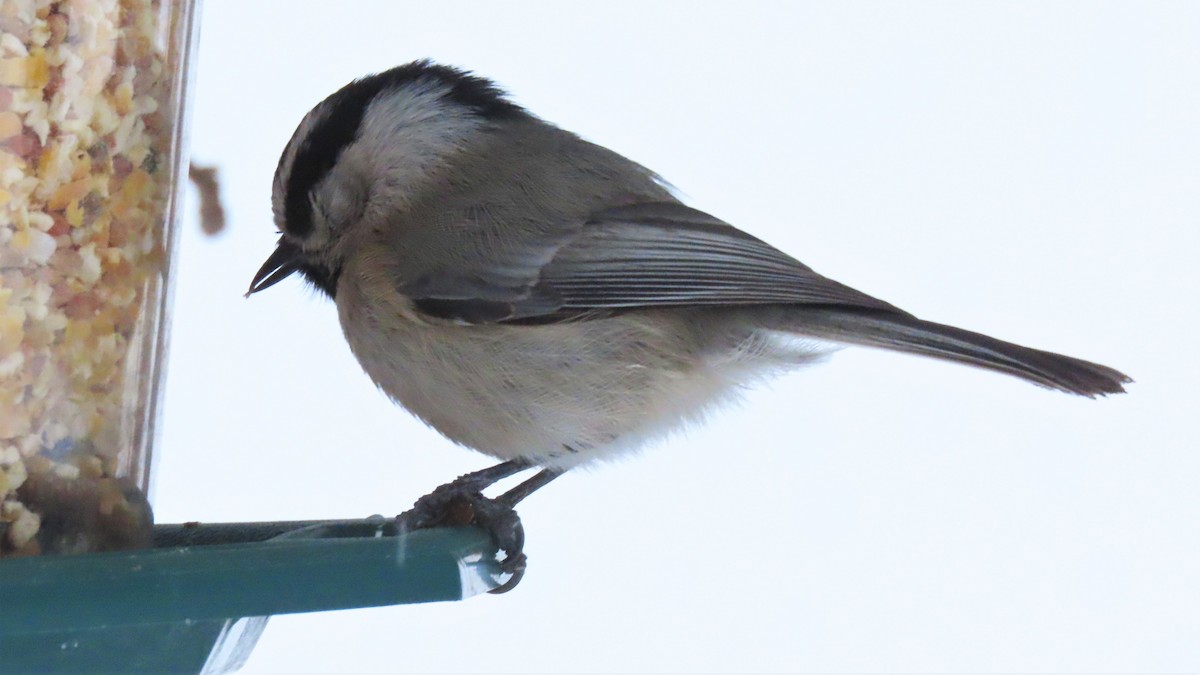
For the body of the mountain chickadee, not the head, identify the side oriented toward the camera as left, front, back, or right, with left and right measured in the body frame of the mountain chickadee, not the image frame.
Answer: left

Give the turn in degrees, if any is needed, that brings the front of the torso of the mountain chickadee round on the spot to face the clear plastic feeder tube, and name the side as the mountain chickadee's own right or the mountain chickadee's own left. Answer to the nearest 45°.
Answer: approximately 45° to the mountain chickadee's own left
